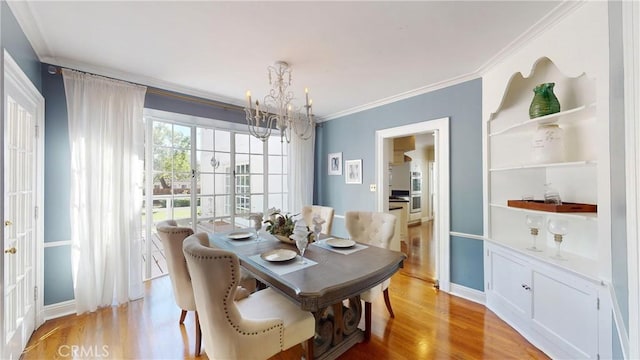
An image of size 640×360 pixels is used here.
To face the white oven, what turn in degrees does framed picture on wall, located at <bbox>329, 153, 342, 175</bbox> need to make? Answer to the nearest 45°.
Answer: approximately 180°

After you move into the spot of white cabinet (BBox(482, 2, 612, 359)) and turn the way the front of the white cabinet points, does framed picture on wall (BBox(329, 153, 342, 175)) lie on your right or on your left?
on your right

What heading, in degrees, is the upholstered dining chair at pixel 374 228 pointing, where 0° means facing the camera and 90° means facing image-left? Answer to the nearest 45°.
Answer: approximately 45°

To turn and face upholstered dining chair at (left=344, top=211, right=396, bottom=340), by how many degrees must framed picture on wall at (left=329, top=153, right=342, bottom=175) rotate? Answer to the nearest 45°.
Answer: approximately 45° to its left

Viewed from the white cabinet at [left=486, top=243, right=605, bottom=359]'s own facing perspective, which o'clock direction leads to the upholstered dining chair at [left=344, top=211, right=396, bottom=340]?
The upholstered dining chair is roughly at 1 o'clock from the white cabinet.

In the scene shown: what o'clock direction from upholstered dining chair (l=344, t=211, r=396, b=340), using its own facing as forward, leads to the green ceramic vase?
The green ceramic vase is roughly at 8 o'clock from the upholstered dining chair.

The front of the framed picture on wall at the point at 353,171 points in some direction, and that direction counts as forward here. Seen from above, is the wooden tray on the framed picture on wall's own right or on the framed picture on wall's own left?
on the framed picture on wall's own left
